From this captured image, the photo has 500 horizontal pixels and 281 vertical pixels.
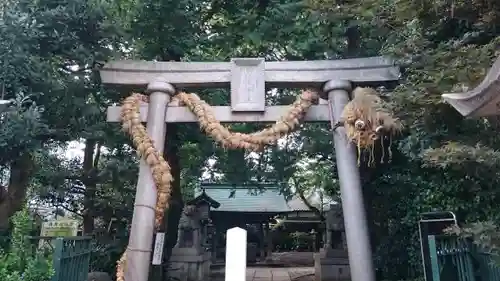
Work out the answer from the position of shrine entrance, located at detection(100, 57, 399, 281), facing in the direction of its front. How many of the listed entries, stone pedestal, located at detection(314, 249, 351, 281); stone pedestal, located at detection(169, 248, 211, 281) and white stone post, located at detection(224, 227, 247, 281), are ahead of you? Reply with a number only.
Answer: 1

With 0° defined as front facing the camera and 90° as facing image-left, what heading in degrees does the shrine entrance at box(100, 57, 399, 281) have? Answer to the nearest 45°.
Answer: approximately 0°

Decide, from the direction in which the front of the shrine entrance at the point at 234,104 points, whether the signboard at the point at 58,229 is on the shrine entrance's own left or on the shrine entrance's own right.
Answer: on the shrine entrance's own right

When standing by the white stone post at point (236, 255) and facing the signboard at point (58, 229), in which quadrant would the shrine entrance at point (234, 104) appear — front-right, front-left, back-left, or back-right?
front-right

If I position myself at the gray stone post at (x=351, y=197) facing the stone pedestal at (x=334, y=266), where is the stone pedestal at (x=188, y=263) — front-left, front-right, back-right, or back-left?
front-left

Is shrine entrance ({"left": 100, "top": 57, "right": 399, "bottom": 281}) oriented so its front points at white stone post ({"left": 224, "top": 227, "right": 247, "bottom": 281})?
yes

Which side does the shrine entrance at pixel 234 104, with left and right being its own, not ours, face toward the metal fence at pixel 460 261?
left

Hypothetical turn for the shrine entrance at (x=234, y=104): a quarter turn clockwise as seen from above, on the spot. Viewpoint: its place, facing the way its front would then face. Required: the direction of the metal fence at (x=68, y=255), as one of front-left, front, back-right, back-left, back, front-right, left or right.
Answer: front

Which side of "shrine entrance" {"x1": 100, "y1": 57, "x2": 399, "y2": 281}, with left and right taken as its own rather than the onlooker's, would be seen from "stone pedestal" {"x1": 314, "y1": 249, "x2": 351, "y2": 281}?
back

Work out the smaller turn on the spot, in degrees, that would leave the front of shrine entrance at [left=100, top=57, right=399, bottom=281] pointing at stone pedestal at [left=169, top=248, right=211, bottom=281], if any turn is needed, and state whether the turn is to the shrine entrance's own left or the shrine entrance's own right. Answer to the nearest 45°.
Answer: approximately 180°
